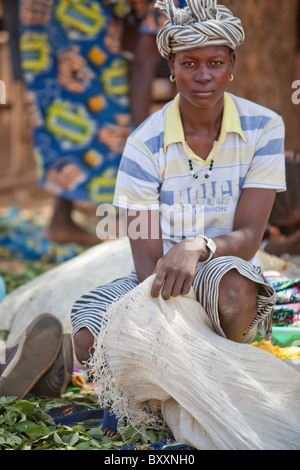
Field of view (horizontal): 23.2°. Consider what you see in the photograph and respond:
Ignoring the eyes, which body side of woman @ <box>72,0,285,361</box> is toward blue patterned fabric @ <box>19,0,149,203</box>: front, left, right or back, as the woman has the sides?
back

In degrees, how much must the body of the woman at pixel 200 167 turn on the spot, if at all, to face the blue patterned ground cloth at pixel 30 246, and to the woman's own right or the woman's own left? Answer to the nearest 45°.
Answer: approximately 135° to the woman's own right

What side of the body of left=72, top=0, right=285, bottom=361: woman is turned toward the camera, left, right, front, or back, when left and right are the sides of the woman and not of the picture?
front

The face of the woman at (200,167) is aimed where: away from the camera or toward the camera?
toward the camera
